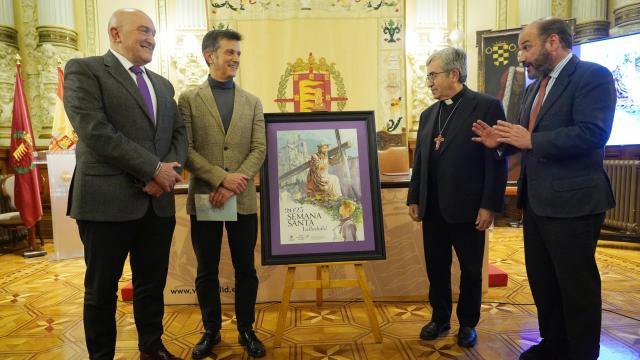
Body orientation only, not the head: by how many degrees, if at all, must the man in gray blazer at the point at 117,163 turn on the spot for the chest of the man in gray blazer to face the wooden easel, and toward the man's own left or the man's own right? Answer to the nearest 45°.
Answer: approximately 45° to the man's own left

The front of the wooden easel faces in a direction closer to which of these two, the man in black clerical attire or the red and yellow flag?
the man in black clerical attire

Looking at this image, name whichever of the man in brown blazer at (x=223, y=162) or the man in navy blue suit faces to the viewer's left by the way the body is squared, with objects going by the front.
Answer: the man in navy blue suit

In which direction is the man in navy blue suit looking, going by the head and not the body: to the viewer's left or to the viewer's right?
to the viewer's left
